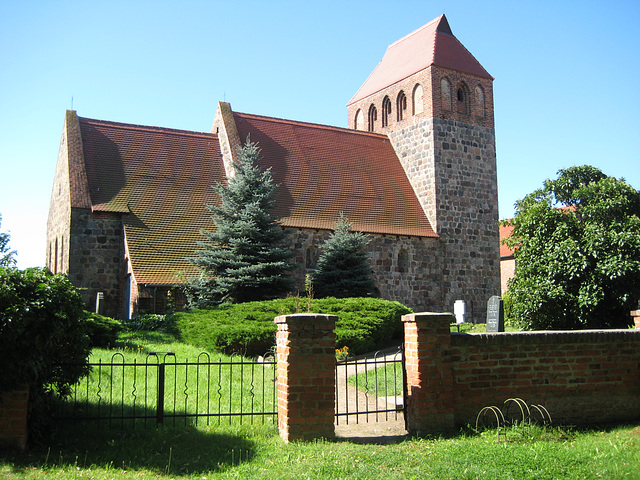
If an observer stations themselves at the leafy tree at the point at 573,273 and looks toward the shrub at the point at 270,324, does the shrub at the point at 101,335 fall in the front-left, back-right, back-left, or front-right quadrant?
front-left
